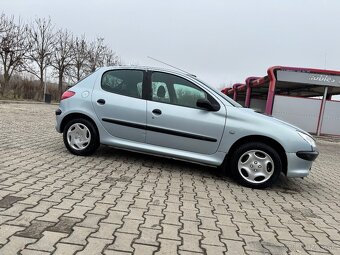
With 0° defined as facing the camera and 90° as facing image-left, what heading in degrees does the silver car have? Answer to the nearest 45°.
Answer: approximately 270°

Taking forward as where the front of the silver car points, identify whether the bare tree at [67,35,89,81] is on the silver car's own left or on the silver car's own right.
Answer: on the silver car's own left

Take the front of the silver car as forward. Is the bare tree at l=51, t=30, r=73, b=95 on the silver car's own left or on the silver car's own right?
on the silver car's own left
